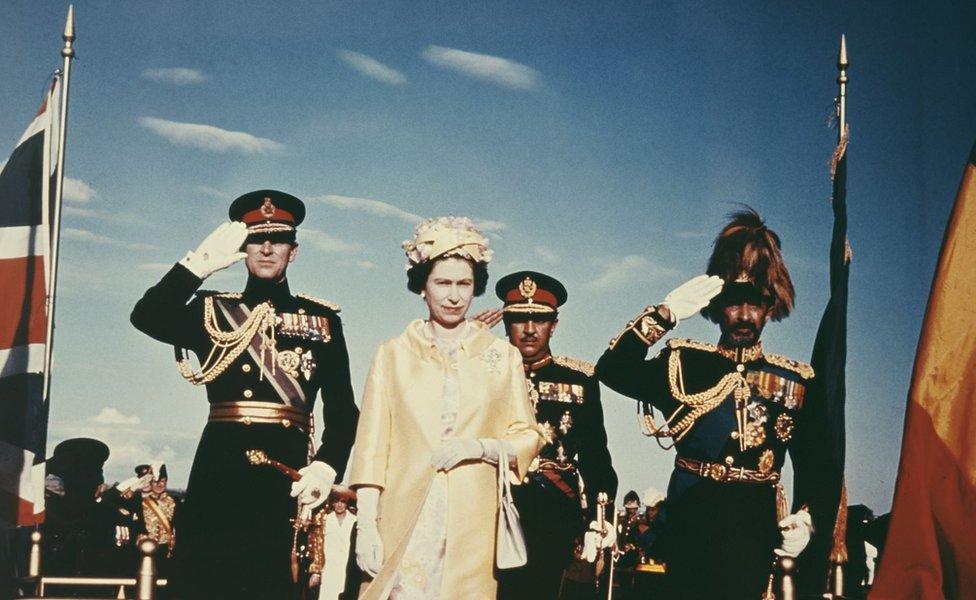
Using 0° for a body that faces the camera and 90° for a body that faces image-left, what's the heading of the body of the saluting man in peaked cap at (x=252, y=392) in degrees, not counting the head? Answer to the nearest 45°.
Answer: approximately 0°

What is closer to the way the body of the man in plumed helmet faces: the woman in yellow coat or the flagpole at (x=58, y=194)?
the woman in yellow coat

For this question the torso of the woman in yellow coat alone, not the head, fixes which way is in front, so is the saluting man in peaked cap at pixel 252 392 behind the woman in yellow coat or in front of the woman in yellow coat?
behind

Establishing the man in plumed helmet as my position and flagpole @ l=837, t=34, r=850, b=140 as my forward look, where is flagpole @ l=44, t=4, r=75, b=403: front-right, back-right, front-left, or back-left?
back-left

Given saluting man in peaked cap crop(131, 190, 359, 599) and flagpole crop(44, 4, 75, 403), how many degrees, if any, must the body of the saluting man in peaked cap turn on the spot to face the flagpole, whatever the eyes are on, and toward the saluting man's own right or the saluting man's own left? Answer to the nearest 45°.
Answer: approximately 135° to the saluting man's own right

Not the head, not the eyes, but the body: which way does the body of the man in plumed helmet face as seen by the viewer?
toward the camera

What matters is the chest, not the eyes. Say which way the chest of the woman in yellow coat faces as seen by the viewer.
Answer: toward the camera

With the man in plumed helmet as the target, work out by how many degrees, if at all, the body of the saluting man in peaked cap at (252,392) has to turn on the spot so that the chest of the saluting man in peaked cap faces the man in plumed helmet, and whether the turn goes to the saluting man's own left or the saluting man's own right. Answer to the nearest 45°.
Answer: approximately 90° to the saluting man's own left

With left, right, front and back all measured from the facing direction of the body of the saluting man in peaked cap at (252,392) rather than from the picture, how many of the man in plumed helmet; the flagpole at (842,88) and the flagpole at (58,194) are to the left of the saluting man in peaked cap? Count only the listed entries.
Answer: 2

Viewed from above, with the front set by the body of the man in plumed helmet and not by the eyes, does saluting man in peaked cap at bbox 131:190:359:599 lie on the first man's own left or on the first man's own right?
on the first man's own right

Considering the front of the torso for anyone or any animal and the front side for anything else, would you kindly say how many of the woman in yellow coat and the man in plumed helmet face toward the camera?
2
